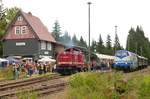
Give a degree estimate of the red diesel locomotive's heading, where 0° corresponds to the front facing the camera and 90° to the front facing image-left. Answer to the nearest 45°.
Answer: approximately 45°

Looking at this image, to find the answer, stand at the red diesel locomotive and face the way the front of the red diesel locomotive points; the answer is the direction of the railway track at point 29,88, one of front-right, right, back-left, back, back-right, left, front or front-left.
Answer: front-left
